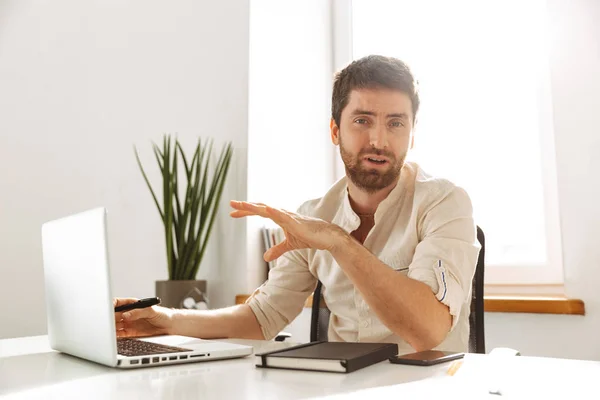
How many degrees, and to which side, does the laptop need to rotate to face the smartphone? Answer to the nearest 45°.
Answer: approximately 45° to its right

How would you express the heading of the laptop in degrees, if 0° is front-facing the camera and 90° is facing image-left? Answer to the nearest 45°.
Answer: approximately 225°

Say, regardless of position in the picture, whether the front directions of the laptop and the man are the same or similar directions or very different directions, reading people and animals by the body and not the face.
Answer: very different directions

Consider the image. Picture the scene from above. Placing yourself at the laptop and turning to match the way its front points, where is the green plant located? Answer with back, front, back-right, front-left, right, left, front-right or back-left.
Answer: front-left

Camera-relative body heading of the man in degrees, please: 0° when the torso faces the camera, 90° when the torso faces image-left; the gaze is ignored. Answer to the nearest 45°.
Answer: approximately 45°
